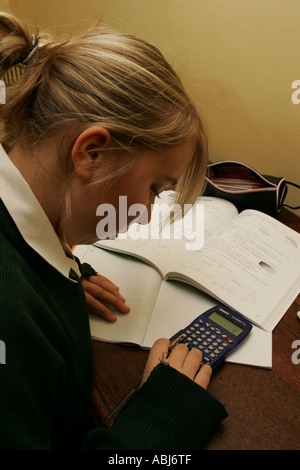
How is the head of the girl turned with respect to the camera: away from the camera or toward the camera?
away from the camera

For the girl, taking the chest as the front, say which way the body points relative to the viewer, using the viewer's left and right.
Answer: facing to the right of the viewer
